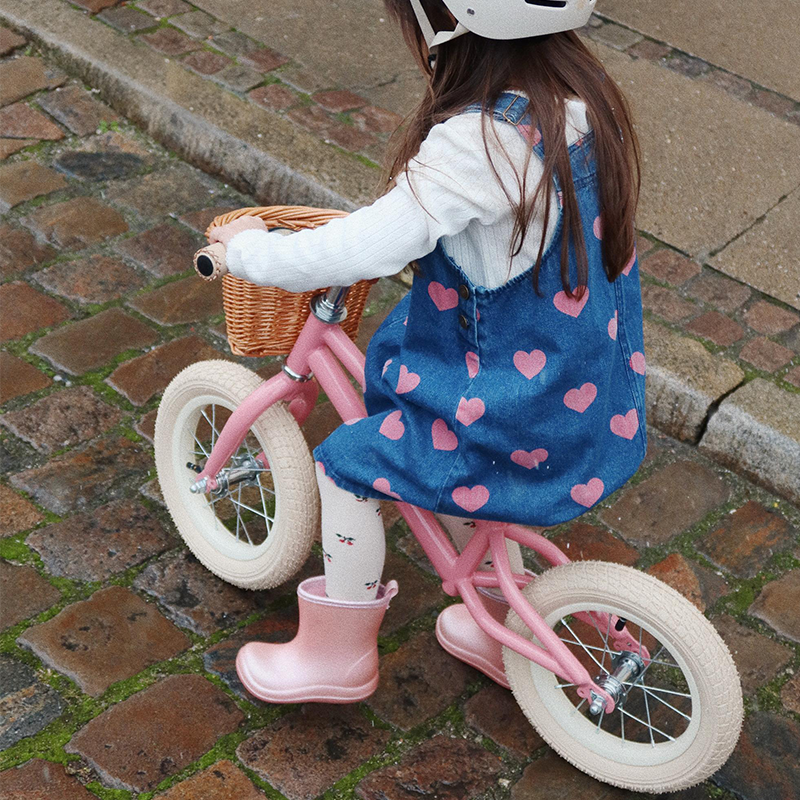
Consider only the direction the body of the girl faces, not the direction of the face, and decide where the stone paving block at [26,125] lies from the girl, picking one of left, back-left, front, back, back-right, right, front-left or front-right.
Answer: front

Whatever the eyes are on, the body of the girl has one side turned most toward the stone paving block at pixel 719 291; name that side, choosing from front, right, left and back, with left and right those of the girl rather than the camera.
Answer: right

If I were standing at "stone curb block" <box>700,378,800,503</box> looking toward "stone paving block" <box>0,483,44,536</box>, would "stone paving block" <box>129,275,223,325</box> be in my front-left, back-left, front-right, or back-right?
front-right

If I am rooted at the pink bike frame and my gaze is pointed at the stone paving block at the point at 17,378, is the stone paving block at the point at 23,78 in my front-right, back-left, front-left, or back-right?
front-right

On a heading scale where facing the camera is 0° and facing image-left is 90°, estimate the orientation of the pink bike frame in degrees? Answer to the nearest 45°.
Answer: approximately 135°

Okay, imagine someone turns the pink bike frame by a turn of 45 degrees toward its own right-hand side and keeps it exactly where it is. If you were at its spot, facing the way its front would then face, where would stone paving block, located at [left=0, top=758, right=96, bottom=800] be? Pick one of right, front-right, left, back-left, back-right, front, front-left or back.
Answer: back-left

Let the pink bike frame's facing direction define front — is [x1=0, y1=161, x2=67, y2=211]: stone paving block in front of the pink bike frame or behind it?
in front

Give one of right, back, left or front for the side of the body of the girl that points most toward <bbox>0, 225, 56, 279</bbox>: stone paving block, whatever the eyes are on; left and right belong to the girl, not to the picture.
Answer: front

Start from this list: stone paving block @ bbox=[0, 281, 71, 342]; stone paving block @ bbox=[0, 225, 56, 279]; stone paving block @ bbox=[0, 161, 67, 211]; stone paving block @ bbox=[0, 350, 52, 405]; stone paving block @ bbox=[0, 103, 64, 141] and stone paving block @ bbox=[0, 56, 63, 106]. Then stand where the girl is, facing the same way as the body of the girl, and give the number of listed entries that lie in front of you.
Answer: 6

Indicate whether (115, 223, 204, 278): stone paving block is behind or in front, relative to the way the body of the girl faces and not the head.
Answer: in front

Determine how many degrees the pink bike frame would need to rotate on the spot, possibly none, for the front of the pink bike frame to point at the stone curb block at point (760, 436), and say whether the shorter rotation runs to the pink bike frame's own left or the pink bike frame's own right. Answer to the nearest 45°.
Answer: approximately 90° to the pink bike frame's own right

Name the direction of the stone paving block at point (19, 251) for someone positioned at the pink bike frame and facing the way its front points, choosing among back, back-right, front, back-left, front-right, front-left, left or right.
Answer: front

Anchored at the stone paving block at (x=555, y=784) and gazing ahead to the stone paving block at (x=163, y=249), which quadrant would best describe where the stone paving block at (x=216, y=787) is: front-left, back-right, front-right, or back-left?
front-left

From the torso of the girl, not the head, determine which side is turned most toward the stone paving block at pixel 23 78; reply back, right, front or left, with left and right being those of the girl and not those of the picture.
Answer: front

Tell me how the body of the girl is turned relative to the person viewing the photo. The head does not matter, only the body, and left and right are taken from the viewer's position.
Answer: facing away from the viewer and to the left of the viewer
